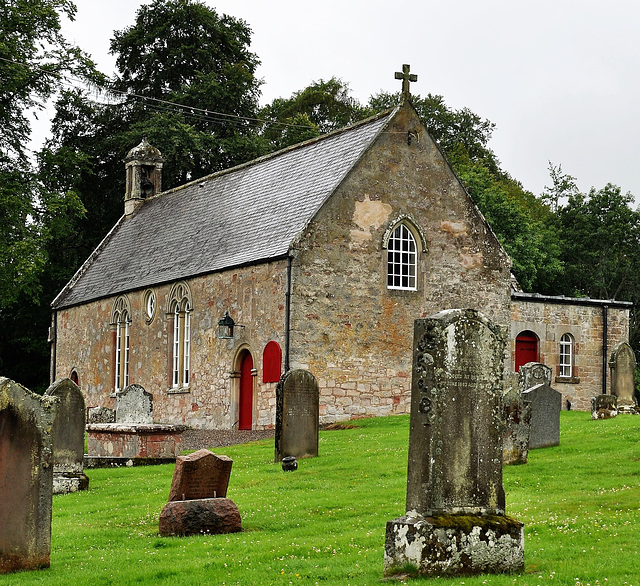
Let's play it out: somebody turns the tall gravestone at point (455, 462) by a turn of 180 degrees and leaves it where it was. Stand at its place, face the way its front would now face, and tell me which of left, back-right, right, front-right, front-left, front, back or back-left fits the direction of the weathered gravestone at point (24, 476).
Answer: front-left

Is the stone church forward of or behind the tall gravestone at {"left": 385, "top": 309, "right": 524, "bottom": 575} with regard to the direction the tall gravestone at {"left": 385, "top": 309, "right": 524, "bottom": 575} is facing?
behind

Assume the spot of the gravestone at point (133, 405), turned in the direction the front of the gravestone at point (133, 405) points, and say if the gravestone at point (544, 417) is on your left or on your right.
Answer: on your left

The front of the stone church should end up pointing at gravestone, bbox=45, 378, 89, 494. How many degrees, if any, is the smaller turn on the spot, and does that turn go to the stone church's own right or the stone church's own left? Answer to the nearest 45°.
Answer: approximately 45° to the stone church's own left

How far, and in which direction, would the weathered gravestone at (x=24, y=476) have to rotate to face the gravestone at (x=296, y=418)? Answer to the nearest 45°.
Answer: approximately 135° to its left

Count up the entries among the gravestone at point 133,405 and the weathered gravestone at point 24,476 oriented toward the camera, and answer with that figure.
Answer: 2

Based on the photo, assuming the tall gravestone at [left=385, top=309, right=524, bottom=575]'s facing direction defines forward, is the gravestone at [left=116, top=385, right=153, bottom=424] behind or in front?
behind

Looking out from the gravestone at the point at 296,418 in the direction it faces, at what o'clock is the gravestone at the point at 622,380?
the gravestone at the point at 622,380 is roughly at 9 o'clock from the gravestone at the point at 296,418.

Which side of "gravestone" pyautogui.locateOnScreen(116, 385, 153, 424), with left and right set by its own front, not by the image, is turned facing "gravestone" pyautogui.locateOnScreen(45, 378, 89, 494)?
front

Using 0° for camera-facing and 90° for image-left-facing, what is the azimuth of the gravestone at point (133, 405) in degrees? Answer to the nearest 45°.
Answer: approximately 0°

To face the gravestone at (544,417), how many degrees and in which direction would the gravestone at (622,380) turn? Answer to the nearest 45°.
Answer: approximately 45° to its right
